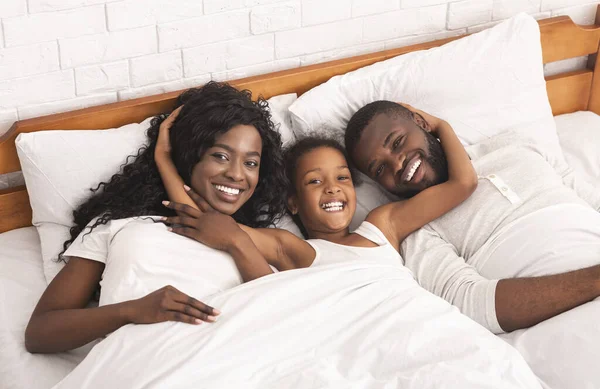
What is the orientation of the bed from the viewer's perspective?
toward the camera
